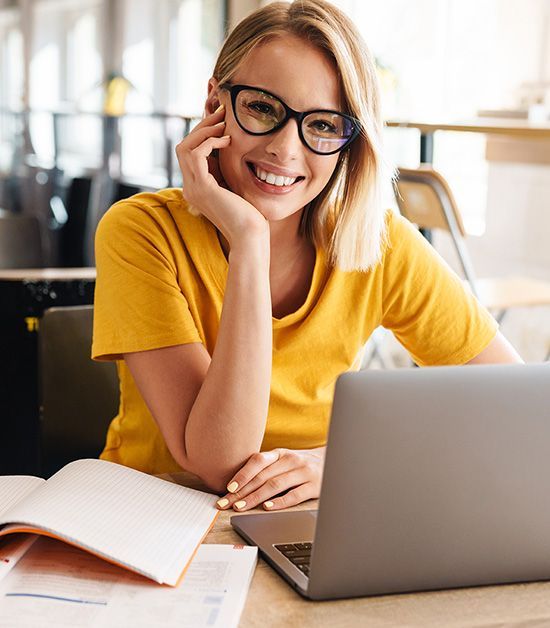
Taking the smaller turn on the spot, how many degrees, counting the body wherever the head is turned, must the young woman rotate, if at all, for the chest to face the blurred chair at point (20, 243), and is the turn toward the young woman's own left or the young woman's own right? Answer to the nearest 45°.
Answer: approximately 135° to the young woman's own right

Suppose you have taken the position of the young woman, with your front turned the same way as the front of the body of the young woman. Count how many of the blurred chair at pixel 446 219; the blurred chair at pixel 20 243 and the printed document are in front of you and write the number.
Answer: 1

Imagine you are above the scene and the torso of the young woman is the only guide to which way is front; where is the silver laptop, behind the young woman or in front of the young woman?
in front

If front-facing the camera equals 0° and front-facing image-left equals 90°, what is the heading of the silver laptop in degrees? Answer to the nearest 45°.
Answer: approximately 135°

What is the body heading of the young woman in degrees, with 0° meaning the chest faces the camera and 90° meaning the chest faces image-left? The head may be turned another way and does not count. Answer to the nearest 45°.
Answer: approximately 0°

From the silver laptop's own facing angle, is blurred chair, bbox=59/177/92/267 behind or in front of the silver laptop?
in front

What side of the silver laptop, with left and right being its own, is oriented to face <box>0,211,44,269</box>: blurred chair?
front

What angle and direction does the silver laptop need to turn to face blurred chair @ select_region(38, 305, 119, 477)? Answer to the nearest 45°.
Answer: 0° — it already faces it

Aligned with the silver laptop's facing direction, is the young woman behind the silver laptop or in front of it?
in front

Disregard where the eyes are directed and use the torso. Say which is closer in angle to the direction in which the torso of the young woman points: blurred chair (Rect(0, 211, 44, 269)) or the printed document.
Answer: the printed document

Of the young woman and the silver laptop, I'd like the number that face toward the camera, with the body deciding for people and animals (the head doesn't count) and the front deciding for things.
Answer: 1

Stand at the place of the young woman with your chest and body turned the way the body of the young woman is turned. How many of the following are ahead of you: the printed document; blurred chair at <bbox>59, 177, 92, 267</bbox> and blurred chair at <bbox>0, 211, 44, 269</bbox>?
1
